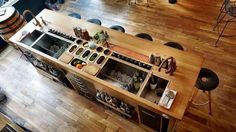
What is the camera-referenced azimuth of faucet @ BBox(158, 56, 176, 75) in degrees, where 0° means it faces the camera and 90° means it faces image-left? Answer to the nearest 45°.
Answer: approximately 45°

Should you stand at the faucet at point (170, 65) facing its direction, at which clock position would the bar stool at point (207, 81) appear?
The bar stool is roughly at 7 o'clock from the faucet.

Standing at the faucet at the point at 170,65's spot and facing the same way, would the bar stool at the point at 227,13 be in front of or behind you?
behind

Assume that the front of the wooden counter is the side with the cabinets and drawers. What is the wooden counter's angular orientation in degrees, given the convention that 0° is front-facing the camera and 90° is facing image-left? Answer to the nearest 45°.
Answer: approximately 45°

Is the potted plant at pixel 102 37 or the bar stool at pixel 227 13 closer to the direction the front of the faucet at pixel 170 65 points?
the potted plant

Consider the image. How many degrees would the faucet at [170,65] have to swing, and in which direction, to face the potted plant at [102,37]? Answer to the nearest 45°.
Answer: approximately 90° to its right
